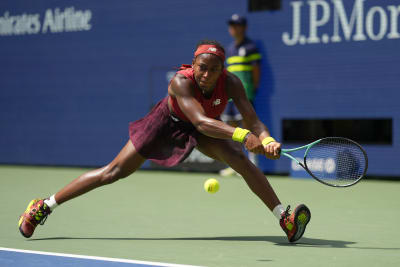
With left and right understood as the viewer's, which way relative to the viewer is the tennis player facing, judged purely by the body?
facing the viewer and to the right of the viewer

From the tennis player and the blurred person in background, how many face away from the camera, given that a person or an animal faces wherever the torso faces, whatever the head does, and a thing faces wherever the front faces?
0

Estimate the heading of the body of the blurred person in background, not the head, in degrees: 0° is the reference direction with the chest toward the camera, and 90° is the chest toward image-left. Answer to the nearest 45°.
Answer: approximately 45°

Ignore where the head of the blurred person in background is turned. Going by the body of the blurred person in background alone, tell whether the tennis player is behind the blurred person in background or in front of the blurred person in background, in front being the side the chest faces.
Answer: in front

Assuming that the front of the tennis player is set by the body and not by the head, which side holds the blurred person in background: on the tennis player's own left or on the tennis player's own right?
on the tennis player's own left
